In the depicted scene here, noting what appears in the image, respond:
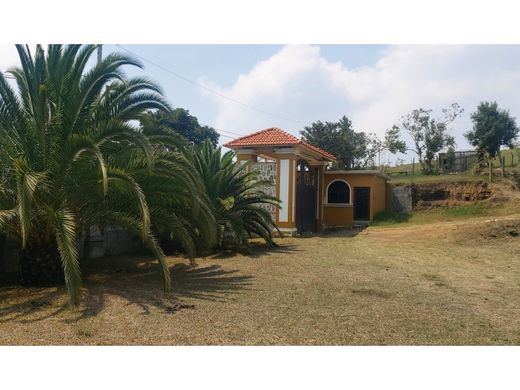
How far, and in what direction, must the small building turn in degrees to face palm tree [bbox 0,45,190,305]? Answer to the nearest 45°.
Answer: approximately 45° to its right

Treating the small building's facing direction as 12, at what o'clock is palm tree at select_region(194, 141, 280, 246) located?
The palm tree is roughly at 2 o'clock from the small building.

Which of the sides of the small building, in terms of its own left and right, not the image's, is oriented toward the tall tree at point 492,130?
left

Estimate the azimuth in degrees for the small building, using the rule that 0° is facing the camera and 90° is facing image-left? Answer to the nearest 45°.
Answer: approximately 315°

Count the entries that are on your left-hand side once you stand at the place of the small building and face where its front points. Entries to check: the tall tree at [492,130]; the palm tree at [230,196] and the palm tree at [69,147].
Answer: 1

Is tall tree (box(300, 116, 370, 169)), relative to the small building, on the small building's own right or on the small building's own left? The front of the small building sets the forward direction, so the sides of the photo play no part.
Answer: on the small building's own left
